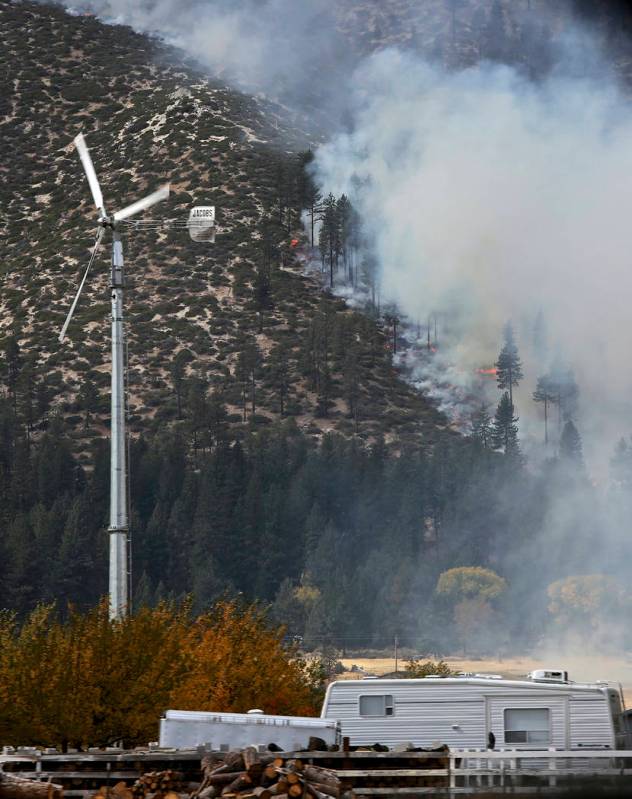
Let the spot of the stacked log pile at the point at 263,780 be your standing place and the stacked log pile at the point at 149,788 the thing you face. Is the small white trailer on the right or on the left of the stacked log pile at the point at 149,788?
right

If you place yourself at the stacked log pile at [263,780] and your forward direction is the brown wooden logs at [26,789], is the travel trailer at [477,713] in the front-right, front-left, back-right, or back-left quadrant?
back-right

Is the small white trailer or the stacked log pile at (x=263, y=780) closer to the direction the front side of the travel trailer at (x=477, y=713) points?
the small white trailer

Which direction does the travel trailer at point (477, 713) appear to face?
to the viewer's left

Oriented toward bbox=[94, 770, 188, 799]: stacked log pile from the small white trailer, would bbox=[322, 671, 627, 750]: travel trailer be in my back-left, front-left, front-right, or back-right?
back-left
